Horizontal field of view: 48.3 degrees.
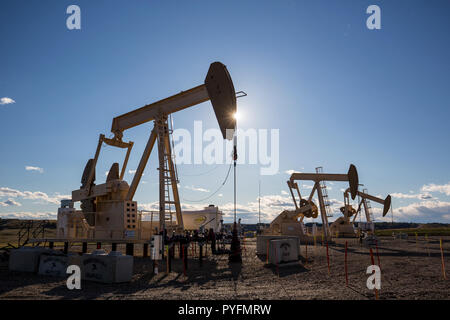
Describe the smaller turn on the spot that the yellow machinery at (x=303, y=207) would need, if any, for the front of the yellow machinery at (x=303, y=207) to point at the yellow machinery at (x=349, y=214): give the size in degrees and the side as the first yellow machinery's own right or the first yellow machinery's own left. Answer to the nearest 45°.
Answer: approximately 45° to the first yellow machinery's own left

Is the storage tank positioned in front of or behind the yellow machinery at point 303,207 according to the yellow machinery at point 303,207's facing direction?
behind

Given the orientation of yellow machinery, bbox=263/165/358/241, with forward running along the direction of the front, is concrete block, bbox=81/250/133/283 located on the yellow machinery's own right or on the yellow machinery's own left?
on the yellow machinery's own right

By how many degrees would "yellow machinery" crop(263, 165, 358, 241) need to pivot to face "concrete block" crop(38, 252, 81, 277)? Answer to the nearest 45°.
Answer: approximately 90° to its right

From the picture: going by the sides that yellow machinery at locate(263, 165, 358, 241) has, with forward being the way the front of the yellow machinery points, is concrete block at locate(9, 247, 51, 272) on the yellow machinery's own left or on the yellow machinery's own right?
on the yellow machinery's own right

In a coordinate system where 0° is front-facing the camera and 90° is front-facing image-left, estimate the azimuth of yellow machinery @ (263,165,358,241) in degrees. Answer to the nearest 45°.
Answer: approximately 270°

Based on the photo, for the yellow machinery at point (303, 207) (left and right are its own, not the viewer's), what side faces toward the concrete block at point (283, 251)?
right

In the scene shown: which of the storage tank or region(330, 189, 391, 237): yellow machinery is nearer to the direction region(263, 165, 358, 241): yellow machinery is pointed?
the yellow machinery
